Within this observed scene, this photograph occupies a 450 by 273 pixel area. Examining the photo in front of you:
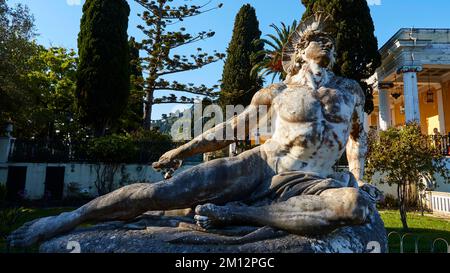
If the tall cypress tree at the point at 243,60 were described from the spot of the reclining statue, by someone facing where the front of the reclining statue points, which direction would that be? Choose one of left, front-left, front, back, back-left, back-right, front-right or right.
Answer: back

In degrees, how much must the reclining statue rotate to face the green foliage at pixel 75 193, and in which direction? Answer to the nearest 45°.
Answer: approximately 135° to its right

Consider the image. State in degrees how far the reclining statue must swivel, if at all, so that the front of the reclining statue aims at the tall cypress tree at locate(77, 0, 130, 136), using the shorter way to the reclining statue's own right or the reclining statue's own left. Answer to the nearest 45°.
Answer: approximately 180°

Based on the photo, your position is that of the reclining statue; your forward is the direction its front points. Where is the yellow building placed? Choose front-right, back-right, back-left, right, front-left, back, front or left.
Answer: back-left

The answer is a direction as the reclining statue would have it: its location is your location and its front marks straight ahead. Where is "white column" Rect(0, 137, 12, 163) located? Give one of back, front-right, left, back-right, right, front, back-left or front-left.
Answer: back-right

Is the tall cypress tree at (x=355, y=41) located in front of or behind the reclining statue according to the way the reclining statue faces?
behind

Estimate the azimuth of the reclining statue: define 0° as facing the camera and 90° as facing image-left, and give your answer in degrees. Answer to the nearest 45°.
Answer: approximately 0°
